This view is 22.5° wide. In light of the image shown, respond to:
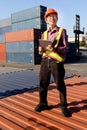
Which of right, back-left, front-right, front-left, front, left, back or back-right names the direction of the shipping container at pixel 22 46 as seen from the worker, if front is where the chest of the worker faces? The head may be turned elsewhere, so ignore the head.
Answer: back-right

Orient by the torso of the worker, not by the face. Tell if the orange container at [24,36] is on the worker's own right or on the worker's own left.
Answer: on the worker's own right

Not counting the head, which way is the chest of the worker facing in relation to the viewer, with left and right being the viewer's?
facing the viewer and to the left of the viewer

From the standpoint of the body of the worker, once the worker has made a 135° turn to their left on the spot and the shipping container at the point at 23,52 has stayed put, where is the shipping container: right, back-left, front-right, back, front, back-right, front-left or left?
left

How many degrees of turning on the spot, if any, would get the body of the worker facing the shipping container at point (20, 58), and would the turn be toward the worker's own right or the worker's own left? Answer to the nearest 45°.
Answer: approximately 135° to the worker's own right

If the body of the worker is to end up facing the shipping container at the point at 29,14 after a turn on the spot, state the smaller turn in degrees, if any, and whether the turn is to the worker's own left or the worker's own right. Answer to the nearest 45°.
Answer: approximately 135° to the worker's own right

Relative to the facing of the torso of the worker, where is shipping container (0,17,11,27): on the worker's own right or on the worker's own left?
on the worker's own right

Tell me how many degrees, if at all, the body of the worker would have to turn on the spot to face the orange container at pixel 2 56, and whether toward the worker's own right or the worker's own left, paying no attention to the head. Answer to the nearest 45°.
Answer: approximately 135° to the worker's own right

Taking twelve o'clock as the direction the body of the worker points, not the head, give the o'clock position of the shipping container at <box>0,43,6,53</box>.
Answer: The shipping container is roughly at 4 o'clock from the worker.

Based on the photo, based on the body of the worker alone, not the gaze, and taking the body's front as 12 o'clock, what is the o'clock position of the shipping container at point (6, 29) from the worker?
The shipping container is roughly at 4 o'clock from the worker.

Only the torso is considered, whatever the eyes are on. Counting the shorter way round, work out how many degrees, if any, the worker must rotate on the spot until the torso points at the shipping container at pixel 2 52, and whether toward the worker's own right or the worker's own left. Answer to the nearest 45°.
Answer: approximately 135° to the worker's own right
